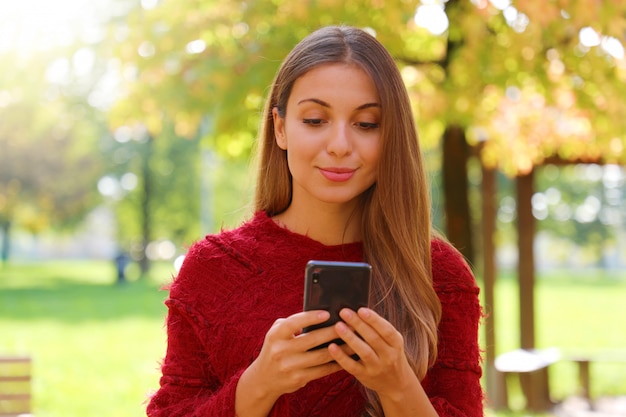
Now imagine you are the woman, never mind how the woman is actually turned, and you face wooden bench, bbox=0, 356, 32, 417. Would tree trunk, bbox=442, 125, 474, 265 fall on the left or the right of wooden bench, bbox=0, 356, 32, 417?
right

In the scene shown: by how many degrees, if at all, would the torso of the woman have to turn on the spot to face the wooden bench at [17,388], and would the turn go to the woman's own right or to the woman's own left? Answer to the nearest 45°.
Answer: approximately 135° to the woman's own right

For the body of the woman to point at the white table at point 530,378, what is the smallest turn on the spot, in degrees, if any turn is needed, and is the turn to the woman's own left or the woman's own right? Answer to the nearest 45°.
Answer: approximately 180°

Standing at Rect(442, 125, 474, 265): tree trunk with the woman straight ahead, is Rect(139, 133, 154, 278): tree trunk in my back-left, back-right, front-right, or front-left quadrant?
back-right

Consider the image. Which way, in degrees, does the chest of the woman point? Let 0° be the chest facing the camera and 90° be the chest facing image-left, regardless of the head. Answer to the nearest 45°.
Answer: approximately 0°

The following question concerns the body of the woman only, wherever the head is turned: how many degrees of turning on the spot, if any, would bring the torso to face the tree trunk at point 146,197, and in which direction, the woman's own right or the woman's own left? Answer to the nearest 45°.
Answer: approximately 180°

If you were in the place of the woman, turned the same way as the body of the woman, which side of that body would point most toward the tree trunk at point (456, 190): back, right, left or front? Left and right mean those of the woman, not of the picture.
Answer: back
